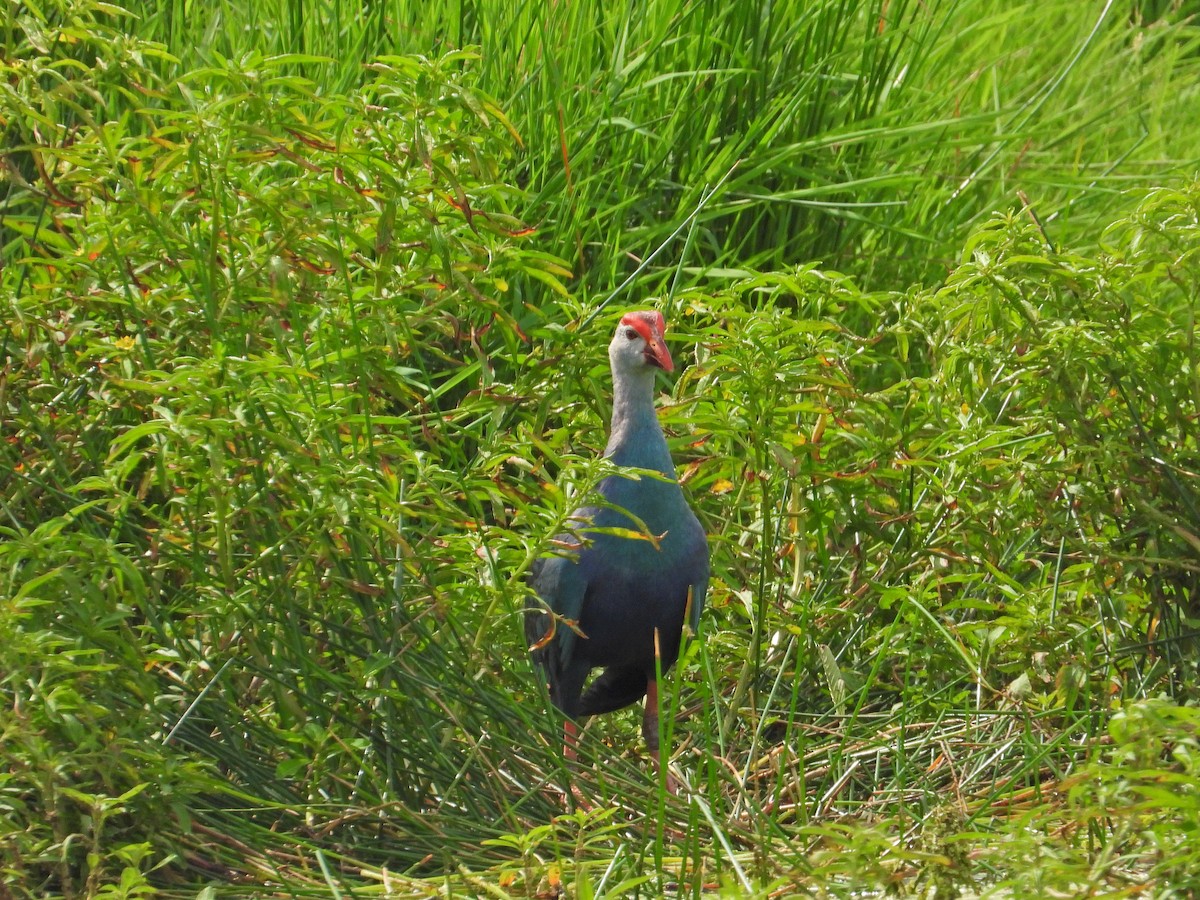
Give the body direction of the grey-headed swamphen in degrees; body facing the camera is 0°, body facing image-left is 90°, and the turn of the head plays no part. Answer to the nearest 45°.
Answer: approximately 315°
